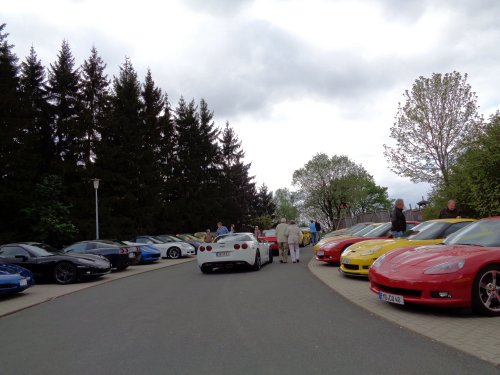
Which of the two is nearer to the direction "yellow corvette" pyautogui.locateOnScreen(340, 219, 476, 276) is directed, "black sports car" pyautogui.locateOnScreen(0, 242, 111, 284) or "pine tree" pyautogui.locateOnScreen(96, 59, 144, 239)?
the black sports car

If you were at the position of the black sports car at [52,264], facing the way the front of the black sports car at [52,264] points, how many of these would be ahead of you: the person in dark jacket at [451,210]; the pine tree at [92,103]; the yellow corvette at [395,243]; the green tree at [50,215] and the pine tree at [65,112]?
2

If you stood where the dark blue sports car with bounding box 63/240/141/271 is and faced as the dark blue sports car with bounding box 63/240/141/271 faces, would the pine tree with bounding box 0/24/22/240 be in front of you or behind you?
in front

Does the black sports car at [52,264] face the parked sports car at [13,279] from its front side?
no

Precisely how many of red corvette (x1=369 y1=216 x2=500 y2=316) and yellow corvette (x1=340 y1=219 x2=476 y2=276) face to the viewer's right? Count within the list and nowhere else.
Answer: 0

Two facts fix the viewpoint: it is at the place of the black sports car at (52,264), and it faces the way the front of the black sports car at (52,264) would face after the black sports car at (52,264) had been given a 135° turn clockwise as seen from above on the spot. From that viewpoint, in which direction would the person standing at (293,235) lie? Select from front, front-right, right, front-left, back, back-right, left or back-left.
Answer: back

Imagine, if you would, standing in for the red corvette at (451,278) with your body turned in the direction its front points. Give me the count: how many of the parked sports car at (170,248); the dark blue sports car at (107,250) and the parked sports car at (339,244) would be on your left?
0

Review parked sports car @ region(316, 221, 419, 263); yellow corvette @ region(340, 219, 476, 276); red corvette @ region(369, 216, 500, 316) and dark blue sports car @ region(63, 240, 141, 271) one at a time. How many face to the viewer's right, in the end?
0

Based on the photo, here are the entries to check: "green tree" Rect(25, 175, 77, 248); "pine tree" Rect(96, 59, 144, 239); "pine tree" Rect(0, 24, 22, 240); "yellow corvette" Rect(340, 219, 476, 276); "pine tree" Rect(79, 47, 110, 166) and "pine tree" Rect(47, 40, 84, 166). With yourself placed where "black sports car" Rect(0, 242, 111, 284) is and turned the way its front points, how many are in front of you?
1

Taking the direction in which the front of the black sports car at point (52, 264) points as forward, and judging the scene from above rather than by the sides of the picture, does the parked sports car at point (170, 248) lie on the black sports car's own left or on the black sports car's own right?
on the black sports car's own left

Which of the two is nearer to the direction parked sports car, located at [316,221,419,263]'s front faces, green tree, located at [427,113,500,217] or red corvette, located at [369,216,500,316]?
the red corvette

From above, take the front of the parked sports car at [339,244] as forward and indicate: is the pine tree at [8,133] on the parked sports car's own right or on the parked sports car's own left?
on the parked sports car's own right

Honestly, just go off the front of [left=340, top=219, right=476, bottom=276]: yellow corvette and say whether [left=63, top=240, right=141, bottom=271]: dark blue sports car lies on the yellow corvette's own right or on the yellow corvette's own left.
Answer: on the yellow corvette's own right

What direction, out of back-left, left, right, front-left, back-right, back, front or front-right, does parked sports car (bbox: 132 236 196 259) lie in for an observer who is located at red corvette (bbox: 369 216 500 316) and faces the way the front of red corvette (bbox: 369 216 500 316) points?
right

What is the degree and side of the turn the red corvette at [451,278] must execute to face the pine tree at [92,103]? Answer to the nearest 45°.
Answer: approximately 90° to its right

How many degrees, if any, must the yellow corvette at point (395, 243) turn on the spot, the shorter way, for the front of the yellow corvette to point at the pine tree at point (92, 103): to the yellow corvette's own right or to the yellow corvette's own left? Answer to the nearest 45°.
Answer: approximately 90° to the yellow corvette's own right
